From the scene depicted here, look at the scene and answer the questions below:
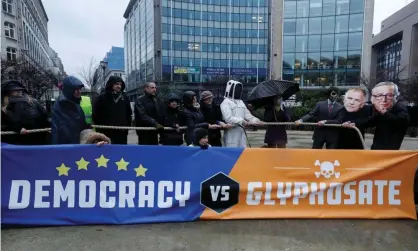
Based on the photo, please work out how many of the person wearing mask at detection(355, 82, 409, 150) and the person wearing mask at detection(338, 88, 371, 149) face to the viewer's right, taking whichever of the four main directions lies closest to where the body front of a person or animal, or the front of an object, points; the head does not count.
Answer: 0

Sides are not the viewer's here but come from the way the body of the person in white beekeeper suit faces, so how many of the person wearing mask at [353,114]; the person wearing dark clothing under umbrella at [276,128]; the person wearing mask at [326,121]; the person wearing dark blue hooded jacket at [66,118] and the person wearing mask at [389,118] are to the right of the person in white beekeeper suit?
1

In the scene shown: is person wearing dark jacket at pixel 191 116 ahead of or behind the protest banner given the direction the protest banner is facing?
behind

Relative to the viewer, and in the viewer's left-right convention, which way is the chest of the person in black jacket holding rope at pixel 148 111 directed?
facing the viewer and to the right of the viewer

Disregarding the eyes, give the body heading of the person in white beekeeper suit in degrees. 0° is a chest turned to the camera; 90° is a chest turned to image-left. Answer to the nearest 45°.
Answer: approximately 315°

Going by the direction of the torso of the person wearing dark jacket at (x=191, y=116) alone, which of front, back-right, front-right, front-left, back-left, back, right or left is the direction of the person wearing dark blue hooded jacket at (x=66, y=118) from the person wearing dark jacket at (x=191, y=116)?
back-right

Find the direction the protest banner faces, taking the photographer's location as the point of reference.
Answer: facing the viewer

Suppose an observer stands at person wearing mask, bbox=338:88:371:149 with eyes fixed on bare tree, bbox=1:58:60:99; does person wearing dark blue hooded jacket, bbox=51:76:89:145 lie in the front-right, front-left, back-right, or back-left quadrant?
front-left
